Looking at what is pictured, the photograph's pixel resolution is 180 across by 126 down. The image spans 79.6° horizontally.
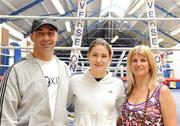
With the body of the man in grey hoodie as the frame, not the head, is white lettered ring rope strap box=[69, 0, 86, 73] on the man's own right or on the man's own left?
on the man's own left

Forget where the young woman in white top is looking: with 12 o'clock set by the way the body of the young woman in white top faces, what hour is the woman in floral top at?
The woman in floral top is roughly at 9 o'clock from the young woman in white top.

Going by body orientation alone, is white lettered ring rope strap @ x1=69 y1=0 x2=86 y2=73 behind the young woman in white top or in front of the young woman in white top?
behind

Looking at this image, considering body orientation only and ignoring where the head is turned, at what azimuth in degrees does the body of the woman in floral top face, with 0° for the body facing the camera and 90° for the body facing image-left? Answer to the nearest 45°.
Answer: approximately 45°

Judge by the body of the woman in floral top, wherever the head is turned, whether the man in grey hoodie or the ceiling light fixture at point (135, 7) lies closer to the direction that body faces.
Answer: the man in grey hoodie
